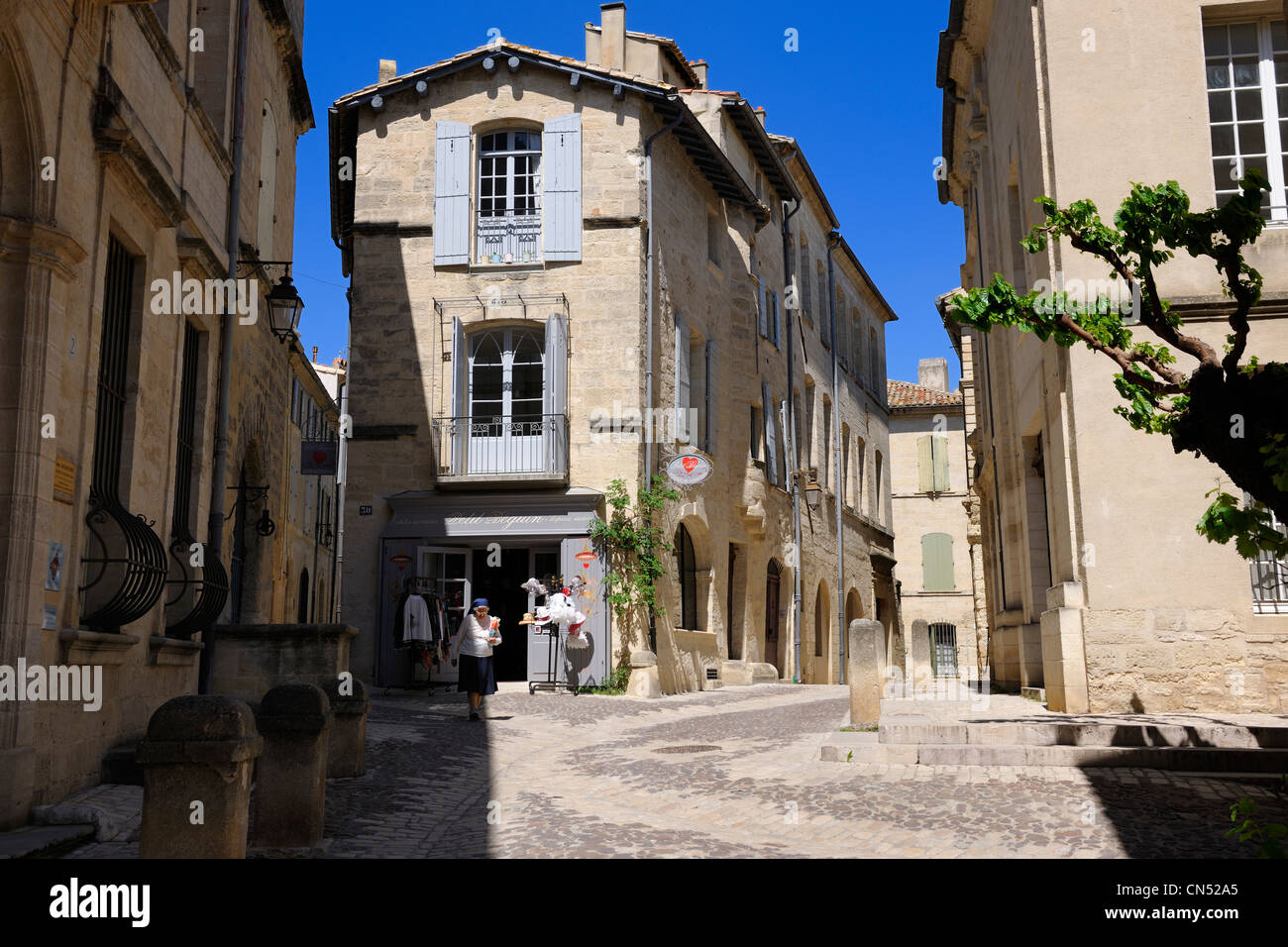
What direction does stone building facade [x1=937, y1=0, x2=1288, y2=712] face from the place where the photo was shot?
facing to the left of the viewer

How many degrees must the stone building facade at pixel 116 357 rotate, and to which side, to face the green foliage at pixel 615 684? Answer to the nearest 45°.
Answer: approximately 45° to its left

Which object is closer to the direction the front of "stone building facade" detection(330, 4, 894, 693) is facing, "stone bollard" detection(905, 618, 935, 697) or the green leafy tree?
the green leafy tree

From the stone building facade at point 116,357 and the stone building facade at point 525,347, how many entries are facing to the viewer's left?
0

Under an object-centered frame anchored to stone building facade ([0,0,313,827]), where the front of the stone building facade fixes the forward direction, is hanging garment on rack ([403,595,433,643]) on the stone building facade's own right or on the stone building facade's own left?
on the stone building facade's own left

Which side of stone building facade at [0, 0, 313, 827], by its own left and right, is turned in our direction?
right

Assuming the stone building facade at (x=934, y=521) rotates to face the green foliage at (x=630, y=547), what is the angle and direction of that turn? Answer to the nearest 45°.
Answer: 0° — it already faces it

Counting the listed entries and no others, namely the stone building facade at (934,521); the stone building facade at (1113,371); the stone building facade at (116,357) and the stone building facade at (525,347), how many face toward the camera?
2

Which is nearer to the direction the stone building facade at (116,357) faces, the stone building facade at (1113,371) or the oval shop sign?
the stone building facade

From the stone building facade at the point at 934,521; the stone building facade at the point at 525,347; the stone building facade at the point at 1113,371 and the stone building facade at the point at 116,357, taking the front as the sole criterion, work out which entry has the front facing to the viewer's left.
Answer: the stone building facade at the point at 1113,371
